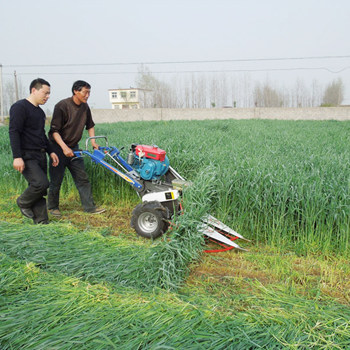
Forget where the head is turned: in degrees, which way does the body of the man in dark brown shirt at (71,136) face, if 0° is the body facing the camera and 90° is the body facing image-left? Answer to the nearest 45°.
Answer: approximately 315°

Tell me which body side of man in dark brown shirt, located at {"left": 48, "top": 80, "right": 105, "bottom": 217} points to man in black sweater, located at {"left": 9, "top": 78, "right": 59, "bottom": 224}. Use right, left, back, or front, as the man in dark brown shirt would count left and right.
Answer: right

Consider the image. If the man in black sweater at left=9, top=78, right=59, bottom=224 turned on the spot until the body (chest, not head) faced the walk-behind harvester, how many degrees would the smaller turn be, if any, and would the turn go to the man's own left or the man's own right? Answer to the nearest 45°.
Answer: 0° — they already face it

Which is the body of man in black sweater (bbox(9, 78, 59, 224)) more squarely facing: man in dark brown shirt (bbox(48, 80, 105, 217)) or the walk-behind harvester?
the walk-behind harvester

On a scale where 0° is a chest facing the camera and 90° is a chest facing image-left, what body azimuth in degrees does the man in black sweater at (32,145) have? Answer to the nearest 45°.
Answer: approximately 315°

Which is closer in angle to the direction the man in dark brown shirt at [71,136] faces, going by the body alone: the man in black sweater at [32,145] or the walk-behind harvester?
the walk-behind harvester
